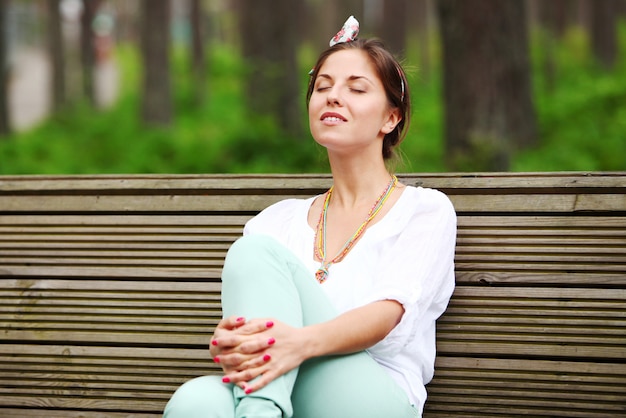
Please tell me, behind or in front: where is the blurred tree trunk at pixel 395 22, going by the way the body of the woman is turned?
behind

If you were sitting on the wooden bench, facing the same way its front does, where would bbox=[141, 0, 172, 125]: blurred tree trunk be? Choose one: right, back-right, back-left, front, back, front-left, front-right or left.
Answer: back

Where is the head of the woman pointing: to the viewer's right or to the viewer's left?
to the viewer's left

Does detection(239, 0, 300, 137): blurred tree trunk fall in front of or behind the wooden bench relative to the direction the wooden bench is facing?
behind

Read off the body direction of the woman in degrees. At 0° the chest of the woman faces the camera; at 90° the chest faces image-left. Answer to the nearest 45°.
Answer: approximately 45°

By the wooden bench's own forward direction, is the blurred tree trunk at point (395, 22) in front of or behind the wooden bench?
behind
